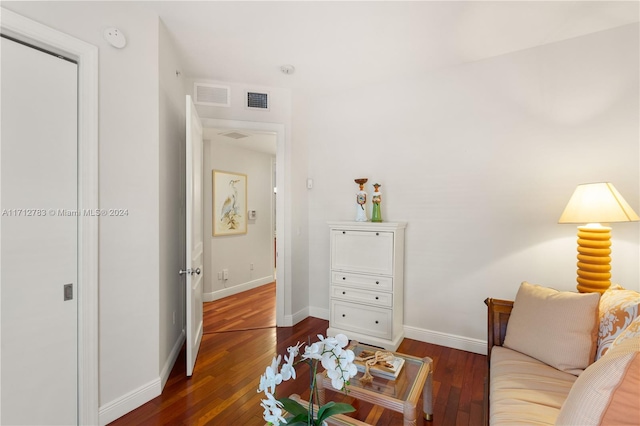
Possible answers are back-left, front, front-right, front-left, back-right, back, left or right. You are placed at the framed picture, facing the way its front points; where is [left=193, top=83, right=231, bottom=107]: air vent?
front-right

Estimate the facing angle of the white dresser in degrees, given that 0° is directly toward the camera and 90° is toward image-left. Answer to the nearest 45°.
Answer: approximately 45°

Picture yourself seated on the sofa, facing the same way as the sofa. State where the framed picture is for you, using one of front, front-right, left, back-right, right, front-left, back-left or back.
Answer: front

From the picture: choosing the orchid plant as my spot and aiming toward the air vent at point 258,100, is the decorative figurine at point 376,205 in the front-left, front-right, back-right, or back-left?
front-right

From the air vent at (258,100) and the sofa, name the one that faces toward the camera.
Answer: the air vent

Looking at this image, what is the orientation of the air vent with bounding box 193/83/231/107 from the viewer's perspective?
toward the camera

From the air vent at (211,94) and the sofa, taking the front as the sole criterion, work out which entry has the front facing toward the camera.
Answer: the air vent

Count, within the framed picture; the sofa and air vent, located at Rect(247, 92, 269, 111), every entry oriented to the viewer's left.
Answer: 1

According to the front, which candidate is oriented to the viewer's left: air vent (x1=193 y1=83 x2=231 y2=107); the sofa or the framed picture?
the sofa

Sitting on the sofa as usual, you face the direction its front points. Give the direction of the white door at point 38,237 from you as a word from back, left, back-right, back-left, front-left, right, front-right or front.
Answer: front-left

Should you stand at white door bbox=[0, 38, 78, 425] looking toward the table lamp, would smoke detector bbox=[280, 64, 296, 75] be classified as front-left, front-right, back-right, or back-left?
front-left

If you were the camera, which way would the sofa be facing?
facing to the left of the viewer

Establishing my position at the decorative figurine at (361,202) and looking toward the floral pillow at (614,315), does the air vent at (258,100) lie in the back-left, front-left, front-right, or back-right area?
back-right

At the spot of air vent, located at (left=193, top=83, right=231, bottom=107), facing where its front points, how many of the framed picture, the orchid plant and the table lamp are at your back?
1

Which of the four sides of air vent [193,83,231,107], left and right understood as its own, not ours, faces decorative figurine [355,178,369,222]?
left
